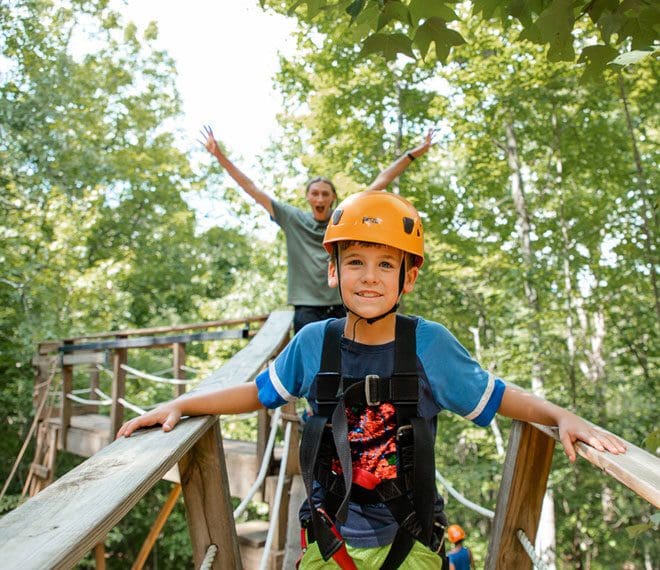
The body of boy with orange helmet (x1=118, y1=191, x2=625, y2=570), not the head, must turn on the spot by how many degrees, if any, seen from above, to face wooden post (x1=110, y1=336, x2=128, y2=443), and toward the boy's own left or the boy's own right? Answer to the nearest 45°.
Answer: approximately 135° to the boy's own right

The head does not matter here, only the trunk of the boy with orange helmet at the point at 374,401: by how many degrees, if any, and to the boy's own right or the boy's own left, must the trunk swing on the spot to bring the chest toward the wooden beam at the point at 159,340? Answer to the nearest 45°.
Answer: approximately 135° to the boy's own right

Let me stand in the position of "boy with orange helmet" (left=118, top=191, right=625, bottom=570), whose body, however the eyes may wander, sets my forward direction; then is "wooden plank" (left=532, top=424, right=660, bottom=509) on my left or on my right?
on my left

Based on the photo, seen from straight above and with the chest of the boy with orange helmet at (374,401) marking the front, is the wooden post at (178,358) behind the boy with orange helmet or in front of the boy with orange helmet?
behind

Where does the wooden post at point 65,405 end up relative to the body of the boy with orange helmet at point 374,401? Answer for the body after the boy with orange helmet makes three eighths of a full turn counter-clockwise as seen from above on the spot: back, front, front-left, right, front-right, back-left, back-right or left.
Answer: left

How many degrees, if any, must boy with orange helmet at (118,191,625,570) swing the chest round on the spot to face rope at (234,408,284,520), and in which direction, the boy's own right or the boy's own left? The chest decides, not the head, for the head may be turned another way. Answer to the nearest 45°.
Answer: approximately 135° to the boy's own right

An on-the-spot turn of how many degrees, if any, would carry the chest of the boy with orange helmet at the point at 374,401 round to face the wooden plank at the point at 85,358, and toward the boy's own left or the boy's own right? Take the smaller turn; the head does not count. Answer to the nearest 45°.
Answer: approximately 135° to the boy's own right

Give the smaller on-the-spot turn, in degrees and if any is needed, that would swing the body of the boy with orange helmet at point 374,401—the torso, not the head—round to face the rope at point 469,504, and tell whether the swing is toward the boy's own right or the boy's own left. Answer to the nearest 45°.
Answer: approximately 135° to the boy's own left

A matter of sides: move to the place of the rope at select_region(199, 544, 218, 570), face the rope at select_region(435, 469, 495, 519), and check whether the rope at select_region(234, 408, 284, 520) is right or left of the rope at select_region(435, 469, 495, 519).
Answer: left
